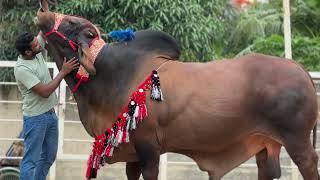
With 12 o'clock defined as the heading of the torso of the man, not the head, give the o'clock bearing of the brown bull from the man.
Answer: The brown bull is roughly at 1 o'clock from the man.

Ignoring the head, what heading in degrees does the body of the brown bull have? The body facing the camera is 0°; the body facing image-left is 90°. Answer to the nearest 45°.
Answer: approximately 90°

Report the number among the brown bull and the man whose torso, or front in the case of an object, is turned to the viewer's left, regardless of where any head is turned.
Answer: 1

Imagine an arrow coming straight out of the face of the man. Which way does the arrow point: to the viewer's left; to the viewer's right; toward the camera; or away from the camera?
to the viewer's right

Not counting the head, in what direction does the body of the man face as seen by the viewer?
to the viewer's right

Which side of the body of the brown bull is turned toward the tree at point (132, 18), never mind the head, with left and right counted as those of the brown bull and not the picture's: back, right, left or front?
right

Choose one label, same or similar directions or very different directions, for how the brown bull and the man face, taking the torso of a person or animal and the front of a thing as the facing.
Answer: very different directions
